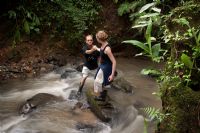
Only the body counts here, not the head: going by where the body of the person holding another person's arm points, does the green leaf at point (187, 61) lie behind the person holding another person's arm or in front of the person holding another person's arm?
in front

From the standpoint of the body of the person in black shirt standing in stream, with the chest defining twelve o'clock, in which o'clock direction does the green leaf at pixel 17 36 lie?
The green leaf is roughly at 5 o'clock from the person in black shirt standing in stream.

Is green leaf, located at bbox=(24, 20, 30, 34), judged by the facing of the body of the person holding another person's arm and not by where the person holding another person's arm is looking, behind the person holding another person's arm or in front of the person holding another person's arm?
behind

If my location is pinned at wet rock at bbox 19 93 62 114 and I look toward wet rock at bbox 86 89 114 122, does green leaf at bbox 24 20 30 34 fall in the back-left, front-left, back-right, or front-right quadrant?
back-left

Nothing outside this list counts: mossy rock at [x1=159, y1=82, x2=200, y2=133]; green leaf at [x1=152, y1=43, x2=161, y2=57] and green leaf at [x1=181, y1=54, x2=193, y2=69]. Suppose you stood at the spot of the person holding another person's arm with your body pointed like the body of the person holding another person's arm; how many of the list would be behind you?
0

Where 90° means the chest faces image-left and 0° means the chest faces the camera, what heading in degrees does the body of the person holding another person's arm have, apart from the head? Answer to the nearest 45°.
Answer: approximately 0°

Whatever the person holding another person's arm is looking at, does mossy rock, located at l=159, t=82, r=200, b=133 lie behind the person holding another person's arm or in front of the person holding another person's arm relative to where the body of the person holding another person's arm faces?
in front

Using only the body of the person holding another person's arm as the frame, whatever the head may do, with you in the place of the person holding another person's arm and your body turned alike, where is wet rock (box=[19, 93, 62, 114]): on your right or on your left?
on your right
